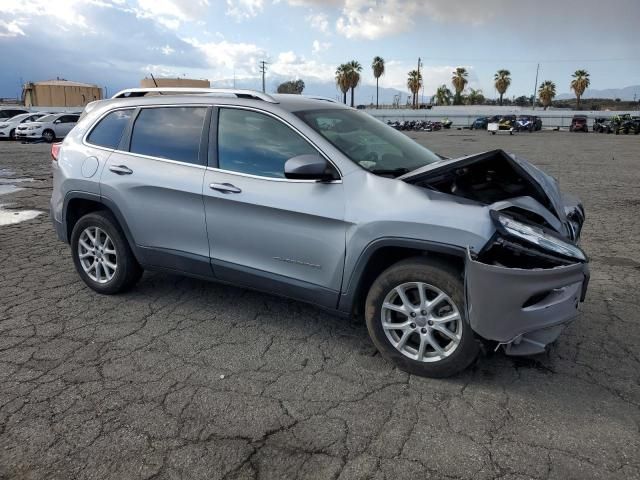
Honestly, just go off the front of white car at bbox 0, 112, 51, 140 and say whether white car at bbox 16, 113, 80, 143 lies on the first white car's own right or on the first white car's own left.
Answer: on the first white car's own left

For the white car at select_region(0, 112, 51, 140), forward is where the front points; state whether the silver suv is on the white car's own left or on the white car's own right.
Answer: on the white car's own left

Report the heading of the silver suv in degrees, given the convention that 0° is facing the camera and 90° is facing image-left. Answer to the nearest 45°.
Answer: approximately 315°

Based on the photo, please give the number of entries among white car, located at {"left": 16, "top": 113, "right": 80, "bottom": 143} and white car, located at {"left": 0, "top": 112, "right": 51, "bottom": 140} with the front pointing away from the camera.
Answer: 0

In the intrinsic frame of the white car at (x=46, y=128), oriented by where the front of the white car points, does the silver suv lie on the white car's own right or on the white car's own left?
on the white car's own left

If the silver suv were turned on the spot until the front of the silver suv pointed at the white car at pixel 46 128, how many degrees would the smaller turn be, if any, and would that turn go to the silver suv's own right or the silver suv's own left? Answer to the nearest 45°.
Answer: approximately 180°

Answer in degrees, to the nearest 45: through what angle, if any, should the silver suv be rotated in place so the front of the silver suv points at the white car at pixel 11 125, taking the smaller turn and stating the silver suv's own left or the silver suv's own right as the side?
approximately 180°

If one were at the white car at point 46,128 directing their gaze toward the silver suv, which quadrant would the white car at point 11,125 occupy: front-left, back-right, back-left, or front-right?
back-right

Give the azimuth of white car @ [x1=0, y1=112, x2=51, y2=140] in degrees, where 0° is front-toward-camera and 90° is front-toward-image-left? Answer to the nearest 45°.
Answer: approximately 45°

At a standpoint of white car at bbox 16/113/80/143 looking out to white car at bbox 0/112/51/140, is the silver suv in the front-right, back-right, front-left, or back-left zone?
back-left
